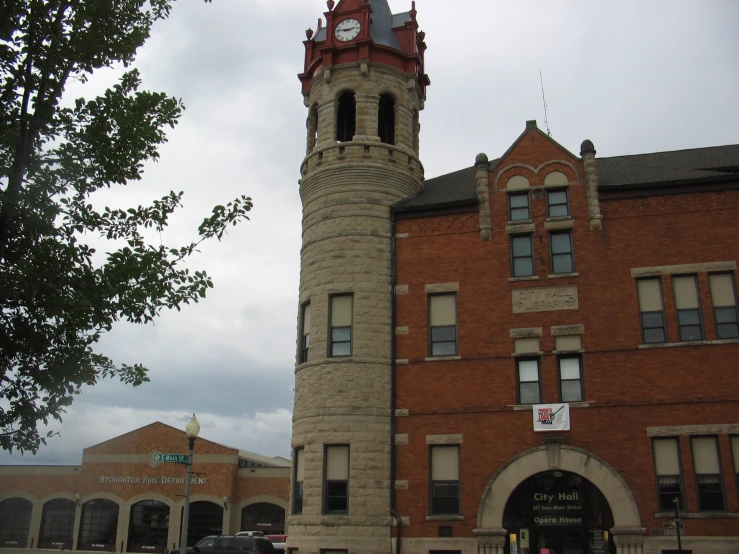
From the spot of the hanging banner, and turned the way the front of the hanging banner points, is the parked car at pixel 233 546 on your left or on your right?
on your right

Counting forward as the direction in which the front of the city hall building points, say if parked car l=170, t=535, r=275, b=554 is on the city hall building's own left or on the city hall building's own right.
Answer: on the city hall building's own right

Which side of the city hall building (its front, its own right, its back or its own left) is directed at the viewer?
front

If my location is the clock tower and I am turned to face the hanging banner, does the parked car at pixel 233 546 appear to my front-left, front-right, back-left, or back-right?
back-left

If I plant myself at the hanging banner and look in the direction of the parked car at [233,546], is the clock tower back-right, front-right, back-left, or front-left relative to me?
front-left

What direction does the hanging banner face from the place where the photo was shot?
facing the viewer

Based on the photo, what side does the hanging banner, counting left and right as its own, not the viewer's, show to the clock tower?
right
